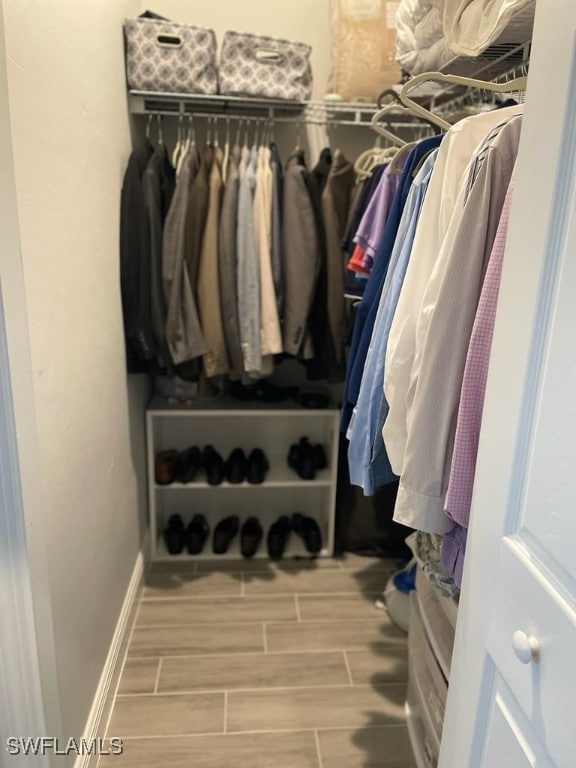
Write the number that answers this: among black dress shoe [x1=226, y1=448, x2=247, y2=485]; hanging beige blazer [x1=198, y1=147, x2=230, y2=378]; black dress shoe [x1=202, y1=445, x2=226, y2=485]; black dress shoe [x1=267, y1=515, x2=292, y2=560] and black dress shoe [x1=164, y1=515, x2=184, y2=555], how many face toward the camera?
4

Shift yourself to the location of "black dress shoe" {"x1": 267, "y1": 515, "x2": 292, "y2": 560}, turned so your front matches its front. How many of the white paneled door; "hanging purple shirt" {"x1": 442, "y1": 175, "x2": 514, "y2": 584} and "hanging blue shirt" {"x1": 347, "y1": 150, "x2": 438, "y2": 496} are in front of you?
3

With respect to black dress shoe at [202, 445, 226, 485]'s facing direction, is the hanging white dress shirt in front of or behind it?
in front

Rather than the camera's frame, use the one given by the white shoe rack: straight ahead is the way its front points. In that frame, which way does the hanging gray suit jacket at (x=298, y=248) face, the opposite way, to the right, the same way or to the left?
to the right

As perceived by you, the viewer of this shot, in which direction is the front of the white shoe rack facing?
facing the viewer

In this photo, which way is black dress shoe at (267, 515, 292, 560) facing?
toward the camera

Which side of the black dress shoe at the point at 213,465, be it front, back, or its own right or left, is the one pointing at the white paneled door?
front

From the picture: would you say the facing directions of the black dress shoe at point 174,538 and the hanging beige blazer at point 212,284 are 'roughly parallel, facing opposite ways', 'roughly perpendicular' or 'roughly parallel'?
roughly perpendicular

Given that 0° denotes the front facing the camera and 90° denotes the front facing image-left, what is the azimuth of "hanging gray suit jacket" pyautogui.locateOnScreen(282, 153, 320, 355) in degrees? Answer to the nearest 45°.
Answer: approximately 90°

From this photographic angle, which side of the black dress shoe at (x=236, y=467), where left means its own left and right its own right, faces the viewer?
front
